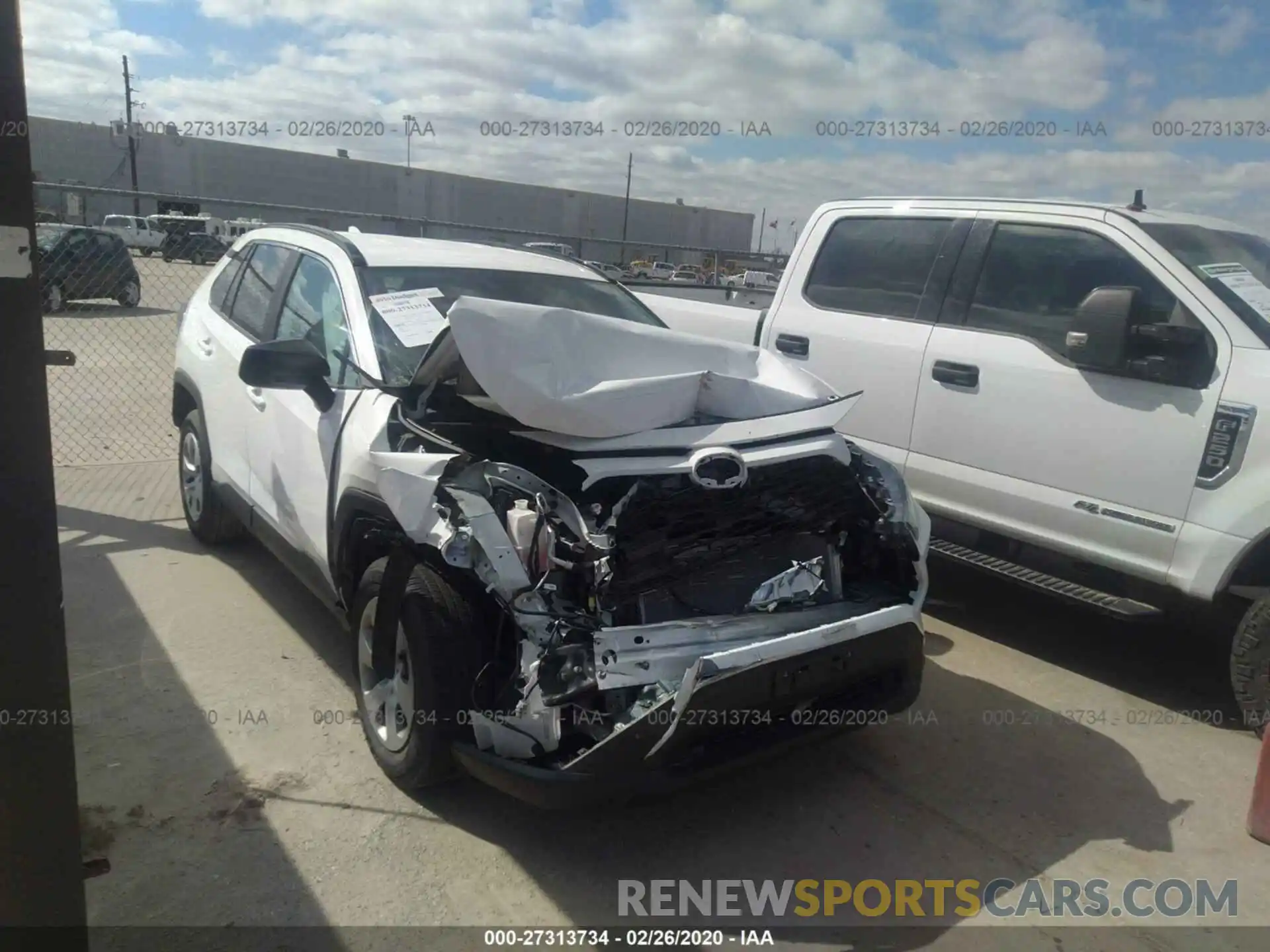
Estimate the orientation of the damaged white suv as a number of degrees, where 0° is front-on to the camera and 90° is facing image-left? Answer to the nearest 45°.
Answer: approximately 315°

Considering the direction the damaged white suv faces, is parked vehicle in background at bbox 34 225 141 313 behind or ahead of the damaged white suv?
behind

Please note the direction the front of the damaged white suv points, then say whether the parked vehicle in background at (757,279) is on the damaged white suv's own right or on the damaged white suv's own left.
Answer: on the damaged white suv's own left

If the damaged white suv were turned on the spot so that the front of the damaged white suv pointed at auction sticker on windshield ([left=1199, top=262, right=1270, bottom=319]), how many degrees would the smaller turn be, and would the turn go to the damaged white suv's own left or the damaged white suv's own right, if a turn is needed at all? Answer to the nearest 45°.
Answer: approximately 45° to the damaged white suv's own left

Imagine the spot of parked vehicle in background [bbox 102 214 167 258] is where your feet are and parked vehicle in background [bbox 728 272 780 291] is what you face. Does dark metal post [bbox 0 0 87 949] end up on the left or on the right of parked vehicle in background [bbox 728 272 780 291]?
right

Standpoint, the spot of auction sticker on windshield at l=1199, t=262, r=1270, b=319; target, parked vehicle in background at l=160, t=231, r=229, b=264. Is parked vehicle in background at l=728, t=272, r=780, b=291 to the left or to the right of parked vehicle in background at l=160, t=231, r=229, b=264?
right

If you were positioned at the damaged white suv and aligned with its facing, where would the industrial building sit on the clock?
The industrial building is roughly at 7 o'clock from the damaged white suv.

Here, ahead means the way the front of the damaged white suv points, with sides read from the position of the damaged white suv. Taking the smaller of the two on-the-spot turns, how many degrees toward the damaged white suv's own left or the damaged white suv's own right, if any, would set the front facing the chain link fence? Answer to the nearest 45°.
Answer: approximately 180°

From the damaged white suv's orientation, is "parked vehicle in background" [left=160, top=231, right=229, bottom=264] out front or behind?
behind

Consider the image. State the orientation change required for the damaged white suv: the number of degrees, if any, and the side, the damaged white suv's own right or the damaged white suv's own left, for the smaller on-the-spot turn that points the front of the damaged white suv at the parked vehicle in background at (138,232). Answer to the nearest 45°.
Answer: approximately 180°
